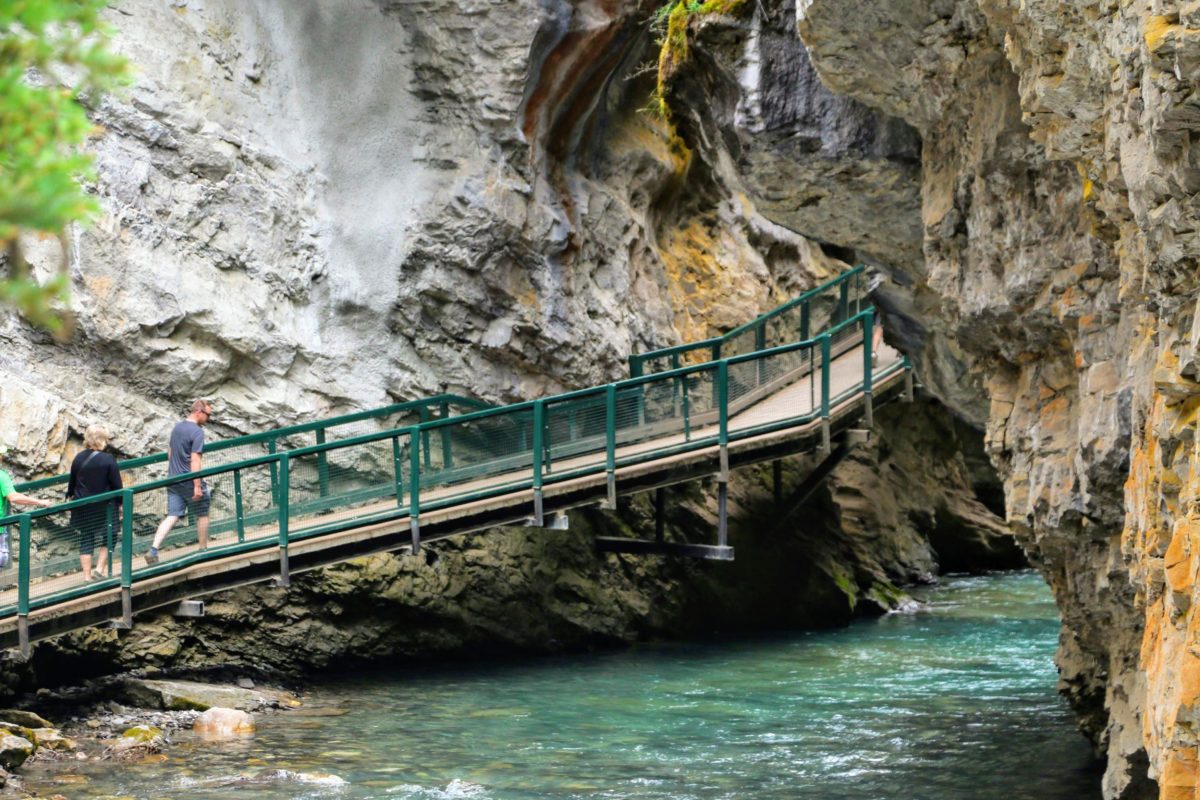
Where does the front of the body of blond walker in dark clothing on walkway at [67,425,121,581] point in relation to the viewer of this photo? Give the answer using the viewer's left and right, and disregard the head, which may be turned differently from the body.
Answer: facing away from the viewer and to the right of the viewer

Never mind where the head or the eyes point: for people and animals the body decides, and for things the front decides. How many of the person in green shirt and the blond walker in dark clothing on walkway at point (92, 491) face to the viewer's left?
0

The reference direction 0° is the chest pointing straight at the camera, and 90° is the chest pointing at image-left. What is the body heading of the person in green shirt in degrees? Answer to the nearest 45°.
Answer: approximately 270°
